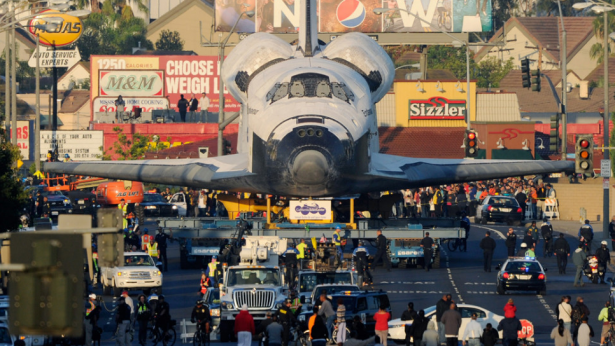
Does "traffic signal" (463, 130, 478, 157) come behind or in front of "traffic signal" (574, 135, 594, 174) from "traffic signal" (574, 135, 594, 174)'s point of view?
behind

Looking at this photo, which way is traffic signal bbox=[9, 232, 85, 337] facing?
away from the camera

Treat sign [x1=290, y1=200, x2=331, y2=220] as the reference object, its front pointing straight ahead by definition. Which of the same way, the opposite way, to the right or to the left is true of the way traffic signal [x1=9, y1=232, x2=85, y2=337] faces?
the opposite way

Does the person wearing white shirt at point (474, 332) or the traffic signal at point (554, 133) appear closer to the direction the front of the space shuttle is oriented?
the person wearing white shirt

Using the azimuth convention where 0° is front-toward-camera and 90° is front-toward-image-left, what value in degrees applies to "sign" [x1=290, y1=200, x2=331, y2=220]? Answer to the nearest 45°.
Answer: approximately 0°

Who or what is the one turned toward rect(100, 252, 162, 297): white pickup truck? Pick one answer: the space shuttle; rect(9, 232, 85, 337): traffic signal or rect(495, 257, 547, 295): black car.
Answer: the traffic signal

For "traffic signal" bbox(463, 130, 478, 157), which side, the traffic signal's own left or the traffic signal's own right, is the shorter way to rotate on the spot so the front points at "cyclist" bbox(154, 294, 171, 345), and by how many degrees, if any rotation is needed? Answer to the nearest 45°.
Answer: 0° — it already faces them

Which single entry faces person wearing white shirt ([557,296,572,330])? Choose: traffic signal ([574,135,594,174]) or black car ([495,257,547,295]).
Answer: the traffic signal
